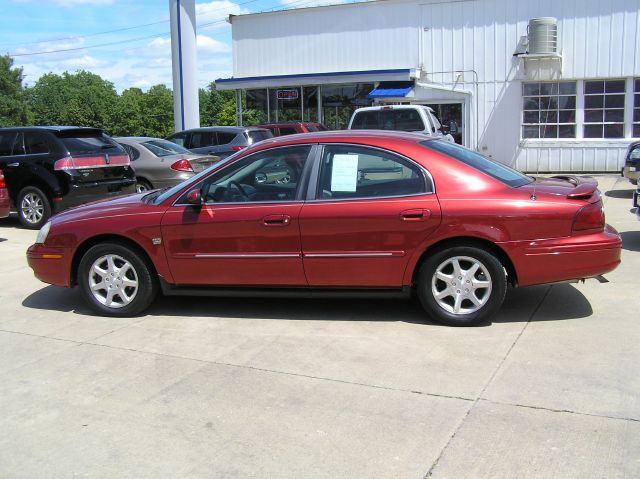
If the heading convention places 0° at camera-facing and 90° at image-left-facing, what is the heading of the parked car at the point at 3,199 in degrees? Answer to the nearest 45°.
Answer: approximately 135°

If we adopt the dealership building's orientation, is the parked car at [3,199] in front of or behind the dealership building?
in front

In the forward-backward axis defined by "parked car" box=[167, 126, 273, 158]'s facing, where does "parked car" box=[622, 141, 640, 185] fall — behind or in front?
behind

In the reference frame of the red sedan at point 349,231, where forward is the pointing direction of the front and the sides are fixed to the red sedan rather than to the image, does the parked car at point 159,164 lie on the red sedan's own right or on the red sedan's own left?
on the red sedan's own right

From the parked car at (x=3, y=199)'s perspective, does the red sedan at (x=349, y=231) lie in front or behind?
behind

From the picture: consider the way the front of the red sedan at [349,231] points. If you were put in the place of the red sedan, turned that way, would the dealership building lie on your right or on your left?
on your right

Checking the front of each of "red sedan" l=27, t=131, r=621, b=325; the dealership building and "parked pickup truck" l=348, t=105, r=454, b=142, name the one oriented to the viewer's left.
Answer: the red sedan

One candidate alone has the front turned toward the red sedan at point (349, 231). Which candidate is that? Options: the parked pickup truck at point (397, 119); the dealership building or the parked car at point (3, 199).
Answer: the dealership building

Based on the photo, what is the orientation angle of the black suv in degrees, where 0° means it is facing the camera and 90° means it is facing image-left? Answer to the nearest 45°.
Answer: approximately 135°

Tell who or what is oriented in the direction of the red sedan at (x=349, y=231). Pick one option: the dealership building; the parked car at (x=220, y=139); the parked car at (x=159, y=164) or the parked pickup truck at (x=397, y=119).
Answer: the dealership building

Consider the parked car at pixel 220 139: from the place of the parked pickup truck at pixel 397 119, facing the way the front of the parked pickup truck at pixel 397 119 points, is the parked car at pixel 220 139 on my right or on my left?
on my left

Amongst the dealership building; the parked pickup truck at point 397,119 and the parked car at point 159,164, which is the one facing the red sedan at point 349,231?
the dealership building

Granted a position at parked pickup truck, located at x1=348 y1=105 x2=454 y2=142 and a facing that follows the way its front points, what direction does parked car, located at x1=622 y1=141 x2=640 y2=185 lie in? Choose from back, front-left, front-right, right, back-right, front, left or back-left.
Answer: front-right
